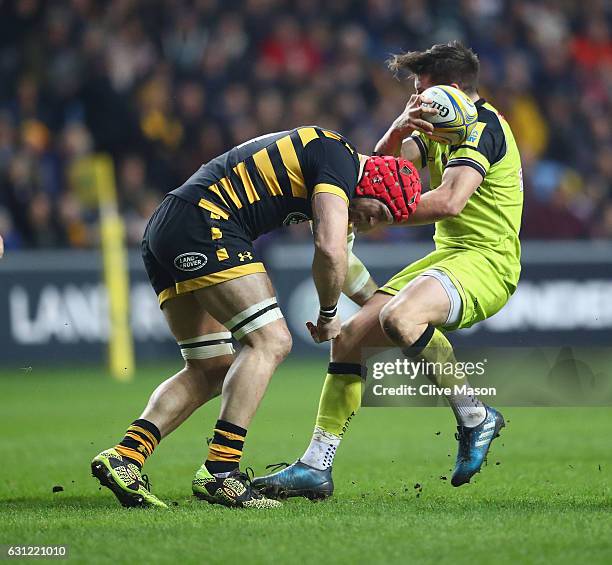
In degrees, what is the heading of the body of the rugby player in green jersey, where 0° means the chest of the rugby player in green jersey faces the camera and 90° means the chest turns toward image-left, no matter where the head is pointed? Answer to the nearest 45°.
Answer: approximately 90°
